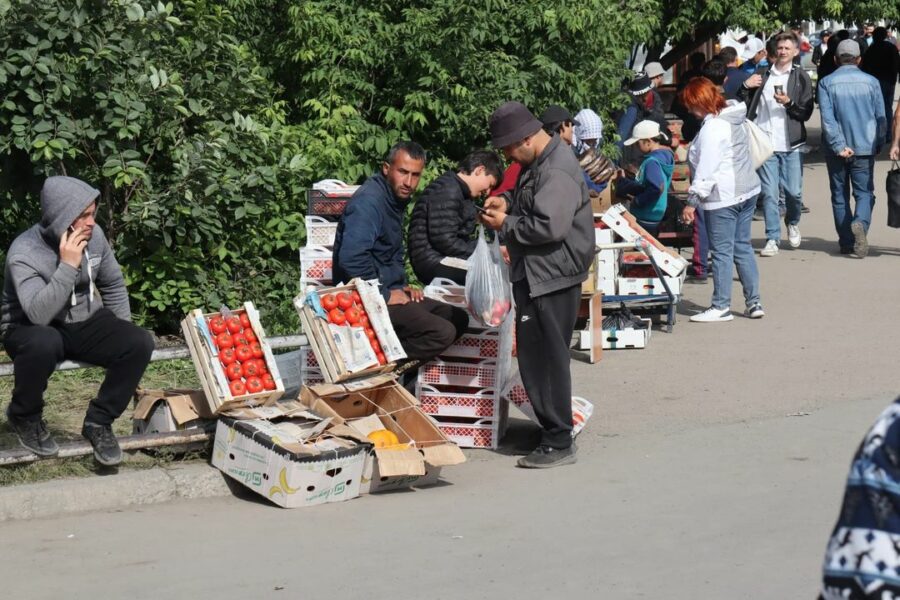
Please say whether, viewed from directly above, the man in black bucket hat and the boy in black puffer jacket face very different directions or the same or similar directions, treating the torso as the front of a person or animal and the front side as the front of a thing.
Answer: very different directions

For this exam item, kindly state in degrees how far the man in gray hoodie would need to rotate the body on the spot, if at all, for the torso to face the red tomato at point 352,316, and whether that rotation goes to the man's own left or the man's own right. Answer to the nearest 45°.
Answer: approximately 45° to the man's own left

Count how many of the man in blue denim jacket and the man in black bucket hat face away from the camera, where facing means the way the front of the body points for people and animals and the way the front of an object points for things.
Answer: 1

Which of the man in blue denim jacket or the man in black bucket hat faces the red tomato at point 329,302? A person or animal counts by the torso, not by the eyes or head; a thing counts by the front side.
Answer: the man in black bucket hat

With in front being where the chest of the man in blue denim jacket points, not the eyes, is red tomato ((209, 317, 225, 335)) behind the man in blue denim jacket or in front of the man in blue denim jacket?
behind

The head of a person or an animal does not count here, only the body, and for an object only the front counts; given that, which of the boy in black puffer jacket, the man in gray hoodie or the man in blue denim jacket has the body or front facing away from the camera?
the man in blue denim jacket

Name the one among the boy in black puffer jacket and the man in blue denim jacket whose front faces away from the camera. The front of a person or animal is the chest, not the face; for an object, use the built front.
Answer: the man in blue denim jacket

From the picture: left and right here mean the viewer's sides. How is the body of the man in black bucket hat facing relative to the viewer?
facing to the left of the viewer

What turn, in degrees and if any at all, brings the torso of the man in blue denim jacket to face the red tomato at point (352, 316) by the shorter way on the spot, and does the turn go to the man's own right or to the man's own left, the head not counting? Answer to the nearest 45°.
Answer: approximately 180°

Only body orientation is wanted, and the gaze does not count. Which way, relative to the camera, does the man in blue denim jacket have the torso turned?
away from the camera

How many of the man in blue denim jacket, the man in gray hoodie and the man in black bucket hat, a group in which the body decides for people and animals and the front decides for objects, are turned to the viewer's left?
1

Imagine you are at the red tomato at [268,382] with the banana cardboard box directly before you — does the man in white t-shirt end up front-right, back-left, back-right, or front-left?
back-left

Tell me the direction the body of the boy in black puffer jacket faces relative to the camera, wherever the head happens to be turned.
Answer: to the viewer's right
